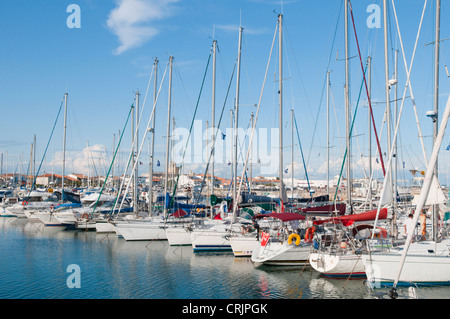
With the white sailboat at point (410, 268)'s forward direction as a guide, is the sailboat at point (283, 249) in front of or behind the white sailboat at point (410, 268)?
in front

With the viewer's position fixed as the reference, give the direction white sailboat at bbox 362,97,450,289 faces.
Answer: facing to the left of the viewer

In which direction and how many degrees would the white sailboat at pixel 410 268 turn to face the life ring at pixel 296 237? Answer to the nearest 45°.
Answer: approximately 45° to its right
